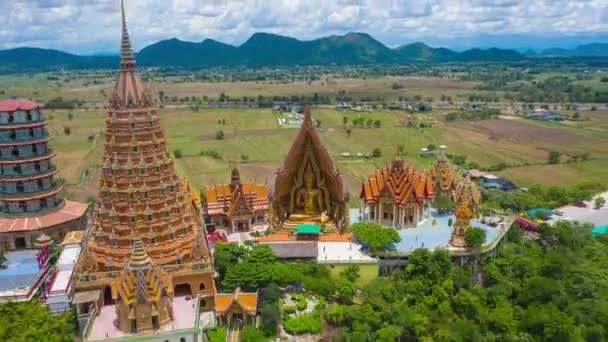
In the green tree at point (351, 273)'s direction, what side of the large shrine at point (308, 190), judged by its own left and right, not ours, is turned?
front

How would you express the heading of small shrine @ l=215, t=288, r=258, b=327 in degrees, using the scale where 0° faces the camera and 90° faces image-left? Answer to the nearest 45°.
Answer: approximately 0°

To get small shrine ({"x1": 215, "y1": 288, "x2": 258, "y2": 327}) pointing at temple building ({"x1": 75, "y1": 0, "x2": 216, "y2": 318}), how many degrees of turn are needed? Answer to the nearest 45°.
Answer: approximately 135° to its right

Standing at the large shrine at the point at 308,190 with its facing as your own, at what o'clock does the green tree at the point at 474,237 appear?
The green tree is roughly at 10 o'clock from the large shrine.

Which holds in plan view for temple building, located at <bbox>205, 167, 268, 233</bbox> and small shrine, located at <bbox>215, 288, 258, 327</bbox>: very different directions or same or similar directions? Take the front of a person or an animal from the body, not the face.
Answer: same or similar directions

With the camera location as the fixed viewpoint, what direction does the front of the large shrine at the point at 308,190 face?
facing the viewer

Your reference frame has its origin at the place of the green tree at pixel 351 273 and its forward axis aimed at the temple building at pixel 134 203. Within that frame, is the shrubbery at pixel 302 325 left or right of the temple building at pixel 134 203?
left

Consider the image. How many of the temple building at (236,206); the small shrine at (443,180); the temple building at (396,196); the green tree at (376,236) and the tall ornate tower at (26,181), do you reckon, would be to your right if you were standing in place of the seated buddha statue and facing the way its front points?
2

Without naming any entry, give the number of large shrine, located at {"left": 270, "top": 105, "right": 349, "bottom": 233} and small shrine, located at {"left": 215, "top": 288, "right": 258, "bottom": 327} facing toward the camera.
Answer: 2

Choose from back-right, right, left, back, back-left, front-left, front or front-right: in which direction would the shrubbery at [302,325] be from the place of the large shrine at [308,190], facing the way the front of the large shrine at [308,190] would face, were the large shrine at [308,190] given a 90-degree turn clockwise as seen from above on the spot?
left

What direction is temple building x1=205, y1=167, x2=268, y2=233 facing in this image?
toward the camera

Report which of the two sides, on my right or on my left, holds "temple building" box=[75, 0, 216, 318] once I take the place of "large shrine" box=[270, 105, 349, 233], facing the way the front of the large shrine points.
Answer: on my right

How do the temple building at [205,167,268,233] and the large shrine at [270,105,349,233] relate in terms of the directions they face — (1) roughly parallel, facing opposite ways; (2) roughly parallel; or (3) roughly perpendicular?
roughly parallel

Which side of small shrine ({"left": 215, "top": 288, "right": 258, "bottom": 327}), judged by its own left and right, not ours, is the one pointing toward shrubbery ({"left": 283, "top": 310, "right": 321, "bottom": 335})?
left

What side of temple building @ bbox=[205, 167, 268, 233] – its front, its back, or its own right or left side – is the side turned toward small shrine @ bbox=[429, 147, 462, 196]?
left

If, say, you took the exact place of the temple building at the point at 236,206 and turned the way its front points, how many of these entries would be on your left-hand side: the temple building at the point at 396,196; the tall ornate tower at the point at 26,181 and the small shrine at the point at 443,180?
2

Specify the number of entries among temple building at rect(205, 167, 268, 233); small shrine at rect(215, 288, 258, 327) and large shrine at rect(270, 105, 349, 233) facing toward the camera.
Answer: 3
